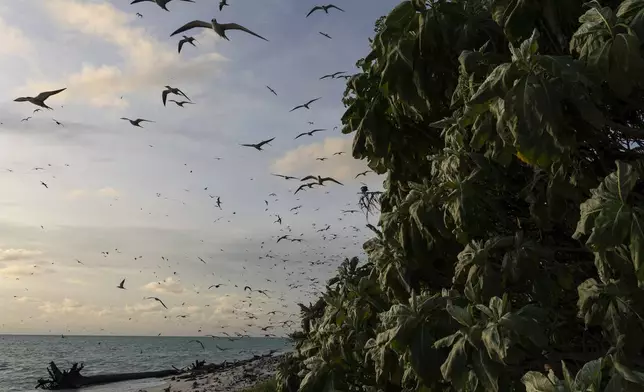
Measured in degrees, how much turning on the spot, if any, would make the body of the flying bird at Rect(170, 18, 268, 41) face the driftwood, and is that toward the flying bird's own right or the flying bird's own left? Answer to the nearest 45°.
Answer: approximately 135° to the flying bird's own right

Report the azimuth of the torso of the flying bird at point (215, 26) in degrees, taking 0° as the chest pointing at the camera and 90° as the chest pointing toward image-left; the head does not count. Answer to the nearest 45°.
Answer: approximately 45°
